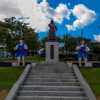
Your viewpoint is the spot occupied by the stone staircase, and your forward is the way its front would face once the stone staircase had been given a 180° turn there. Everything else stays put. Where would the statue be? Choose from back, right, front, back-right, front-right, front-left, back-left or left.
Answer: front

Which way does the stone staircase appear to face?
toward the camera
